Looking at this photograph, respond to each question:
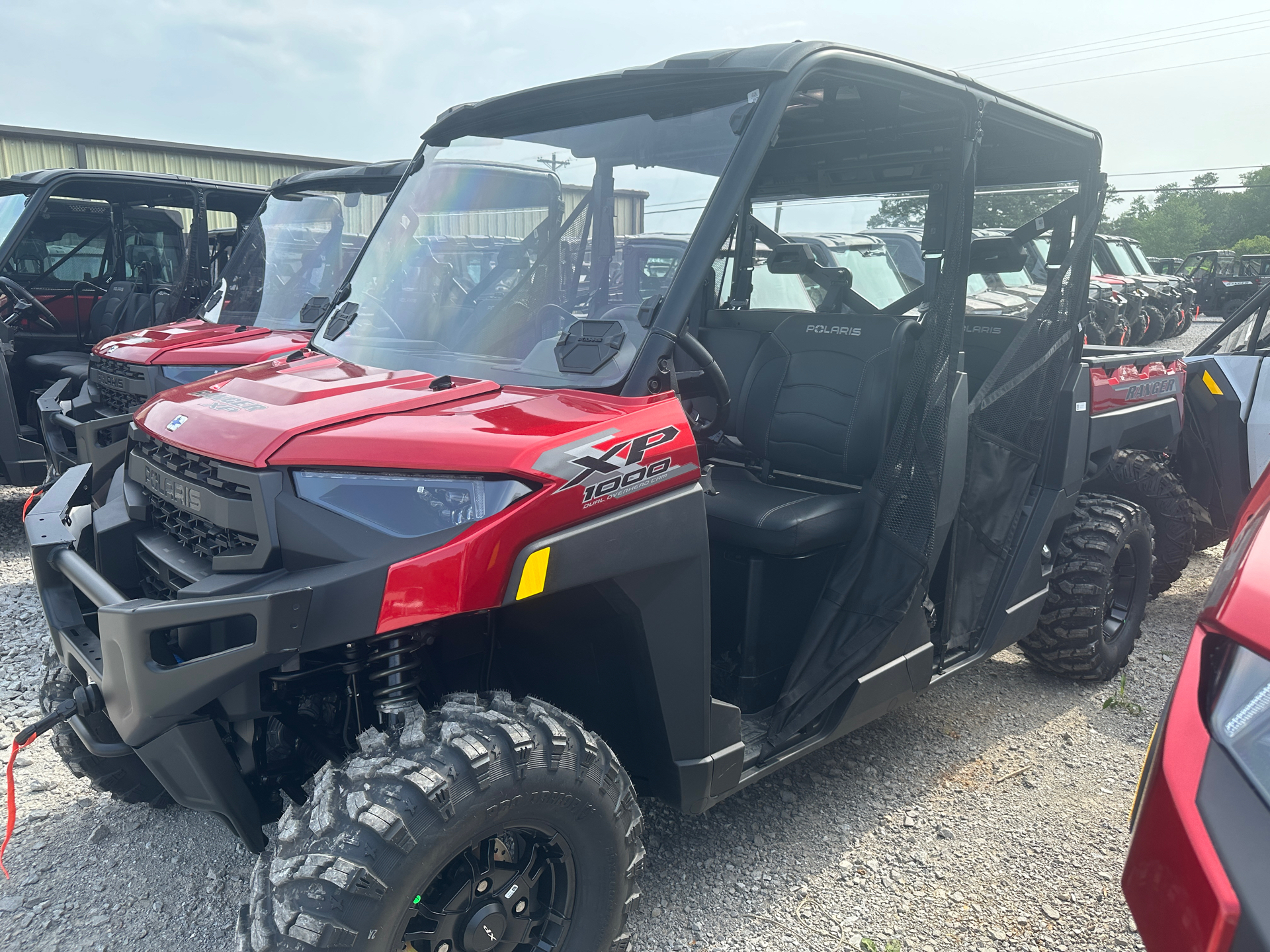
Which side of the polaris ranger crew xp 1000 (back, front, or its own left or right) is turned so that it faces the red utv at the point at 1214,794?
left

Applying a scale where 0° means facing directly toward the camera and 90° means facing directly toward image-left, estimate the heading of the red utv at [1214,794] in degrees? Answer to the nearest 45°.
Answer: approximately 45°

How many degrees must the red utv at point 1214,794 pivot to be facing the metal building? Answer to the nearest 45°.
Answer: approximately 90° to its right

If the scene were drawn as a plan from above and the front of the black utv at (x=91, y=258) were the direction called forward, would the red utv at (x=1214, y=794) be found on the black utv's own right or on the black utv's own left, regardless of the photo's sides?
on the black utv's own left

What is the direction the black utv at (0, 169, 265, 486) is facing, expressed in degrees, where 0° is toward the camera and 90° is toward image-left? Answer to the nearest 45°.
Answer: approximately 45°

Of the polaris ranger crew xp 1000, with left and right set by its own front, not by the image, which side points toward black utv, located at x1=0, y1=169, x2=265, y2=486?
right
